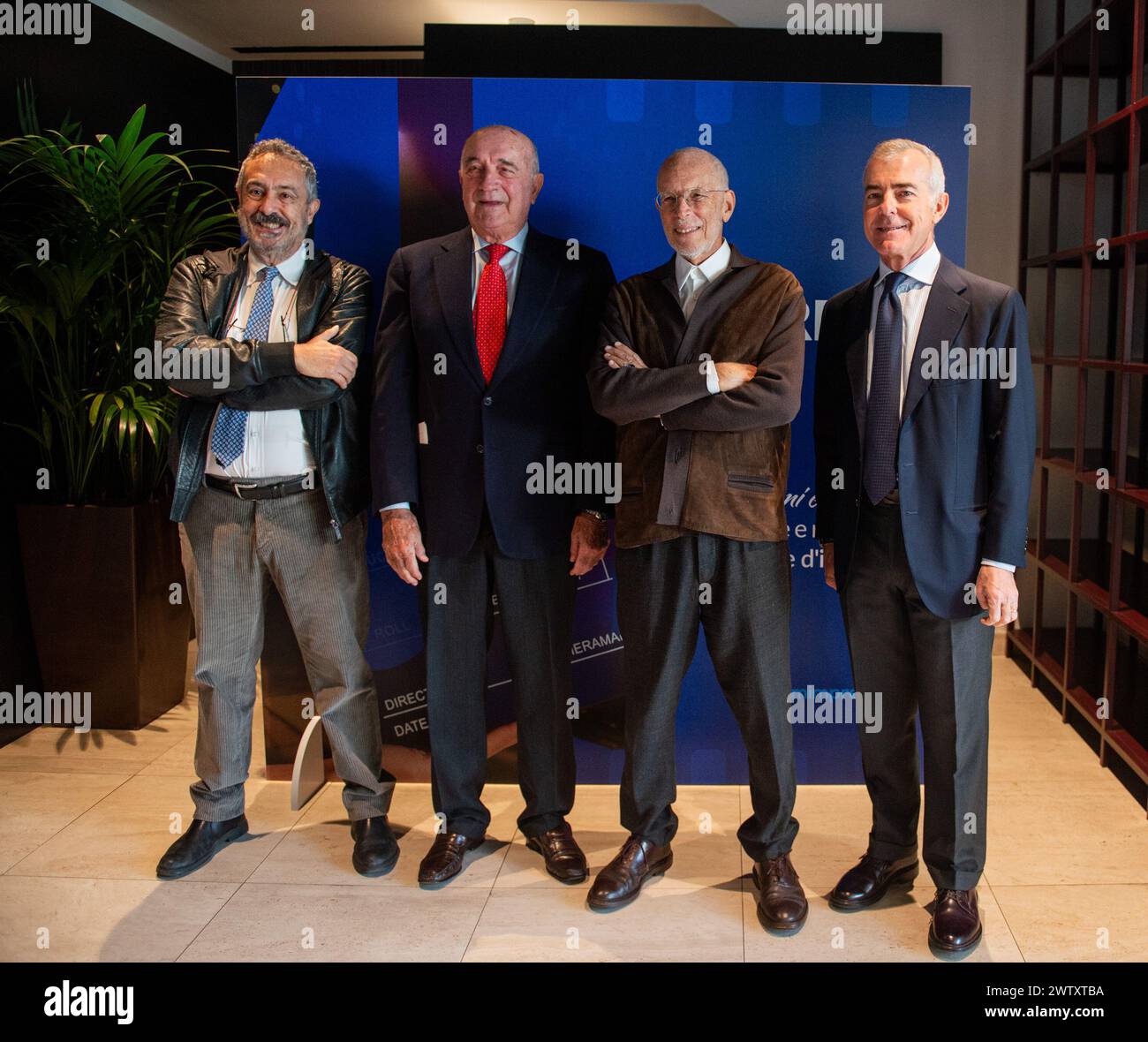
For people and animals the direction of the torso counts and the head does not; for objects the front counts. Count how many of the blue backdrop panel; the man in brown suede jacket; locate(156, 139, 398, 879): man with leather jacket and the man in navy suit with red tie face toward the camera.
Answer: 4

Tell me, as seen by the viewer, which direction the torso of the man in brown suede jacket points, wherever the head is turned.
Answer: toward the camera

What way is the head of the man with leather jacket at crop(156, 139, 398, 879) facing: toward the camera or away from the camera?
toward the camera

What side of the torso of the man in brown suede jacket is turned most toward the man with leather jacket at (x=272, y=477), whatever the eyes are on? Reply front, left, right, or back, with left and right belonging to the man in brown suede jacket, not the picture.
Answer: right

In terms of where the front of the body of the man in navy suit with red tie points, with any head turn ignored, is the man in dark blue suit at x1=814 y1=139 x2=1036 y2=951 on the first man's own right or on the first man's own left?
on the first man's own left

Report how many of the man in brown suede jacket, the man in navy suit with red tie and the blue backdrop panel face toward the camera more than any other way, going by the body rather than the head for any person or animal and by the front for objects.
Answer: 3

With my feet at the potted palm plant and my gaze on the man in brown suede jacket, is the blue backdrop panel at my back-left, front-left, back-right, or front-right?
front-left

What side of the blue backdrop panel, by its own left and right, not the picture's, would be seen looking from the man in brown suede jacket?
front

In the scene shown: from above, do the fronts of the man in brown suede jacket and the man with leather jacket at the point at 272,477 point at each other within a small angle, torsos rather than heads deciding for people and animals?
no

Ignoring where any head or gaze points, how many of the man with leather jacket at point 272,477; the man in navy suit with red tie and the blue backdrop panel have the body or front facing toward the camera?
3

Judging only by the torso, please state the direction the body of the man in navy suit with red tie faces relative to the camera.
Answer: toward the camera

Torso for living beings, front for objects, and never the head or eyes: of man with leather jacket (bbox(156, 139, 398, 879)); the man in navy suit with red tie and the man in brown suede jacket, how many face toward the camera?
3

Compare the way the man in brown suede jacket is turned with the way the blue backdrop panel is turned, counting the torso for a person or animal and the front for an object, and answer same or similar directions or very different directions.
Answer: same or similar directions
